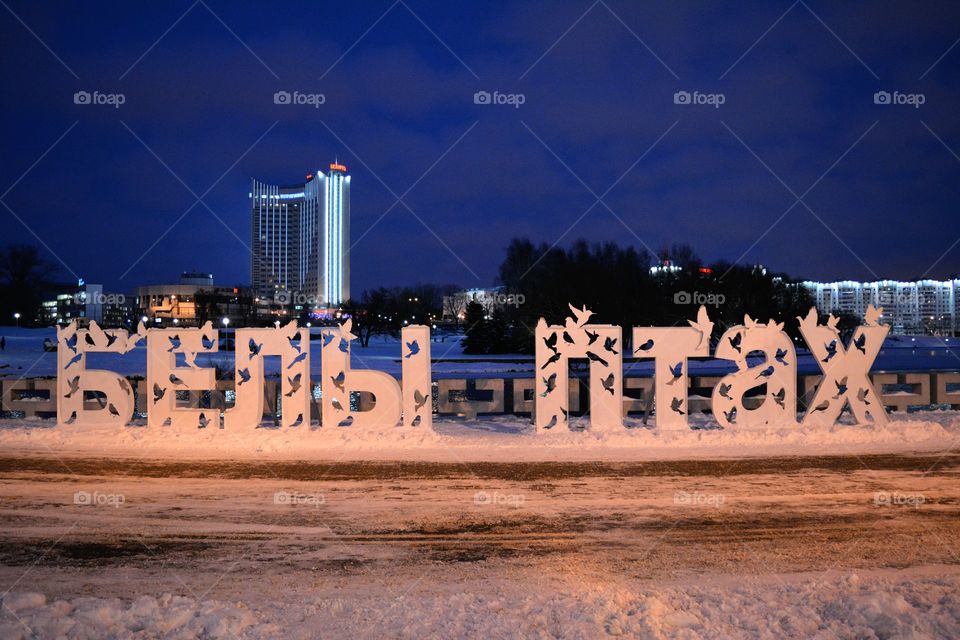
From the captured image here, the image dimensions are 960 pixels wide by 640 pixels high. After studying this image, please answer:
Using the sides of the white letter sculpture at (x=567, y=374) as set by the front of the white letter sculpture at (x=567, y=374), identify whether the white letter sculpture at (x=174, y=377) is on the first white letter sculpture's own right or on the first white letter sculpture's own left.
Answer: on the first white letter sculpture's own right

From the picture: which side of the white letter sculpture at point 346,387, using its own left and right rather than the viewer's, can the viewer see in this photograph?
front

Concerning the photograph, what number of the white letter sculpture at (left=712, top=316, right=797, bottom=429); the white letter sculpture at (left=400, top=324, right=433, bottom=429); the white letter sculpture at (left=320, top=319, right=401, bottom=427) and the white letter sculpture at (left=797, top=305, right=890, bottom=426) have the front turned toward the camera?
4

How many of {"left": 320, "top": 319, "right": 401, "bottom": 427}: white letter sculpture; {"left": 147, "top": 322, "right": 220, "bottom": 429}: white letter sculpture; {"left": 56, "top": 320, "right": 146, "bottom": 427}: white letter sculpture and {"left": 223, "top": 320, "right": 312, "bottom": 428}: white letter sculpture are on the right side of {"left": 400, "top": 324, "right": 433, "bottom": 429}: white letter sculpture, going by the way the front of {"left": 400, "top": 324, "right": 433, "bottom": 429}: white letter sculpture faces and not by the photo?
4

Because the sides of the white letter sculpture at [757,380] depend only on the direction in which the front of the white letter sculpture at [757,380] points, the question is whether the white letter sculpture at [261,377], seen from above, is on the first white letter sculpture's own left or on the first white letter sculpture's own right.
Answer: on the first white letter sculpture's own right

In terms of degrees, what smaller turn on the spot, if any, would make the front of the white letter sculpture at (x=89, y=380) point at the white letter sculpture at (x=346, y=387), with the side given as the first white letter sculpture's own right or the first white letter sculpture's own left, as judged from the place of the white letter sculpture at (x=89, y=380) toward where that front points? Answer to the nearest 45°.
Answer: approximately 45° to the first white letter sculpture's own left

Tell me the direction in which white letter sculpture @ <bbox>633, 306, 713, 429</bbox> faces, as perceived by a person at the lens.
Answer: facing the viewer

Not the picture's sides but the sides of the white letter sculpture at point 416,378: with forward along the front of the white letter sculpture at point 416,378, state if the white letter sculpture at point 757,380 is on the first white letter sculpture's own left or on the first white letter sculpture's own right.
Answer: on the first white letter sculpture's own left

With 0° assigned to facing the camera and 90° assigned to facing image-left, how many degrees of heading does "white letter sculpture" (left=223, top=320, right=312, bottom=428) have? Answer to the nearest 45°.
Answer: approximately 0°

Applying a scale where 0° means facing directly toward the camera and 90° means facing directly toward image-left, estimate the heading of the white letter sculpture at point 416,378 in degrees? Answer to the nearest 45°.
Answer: approximately 0°
